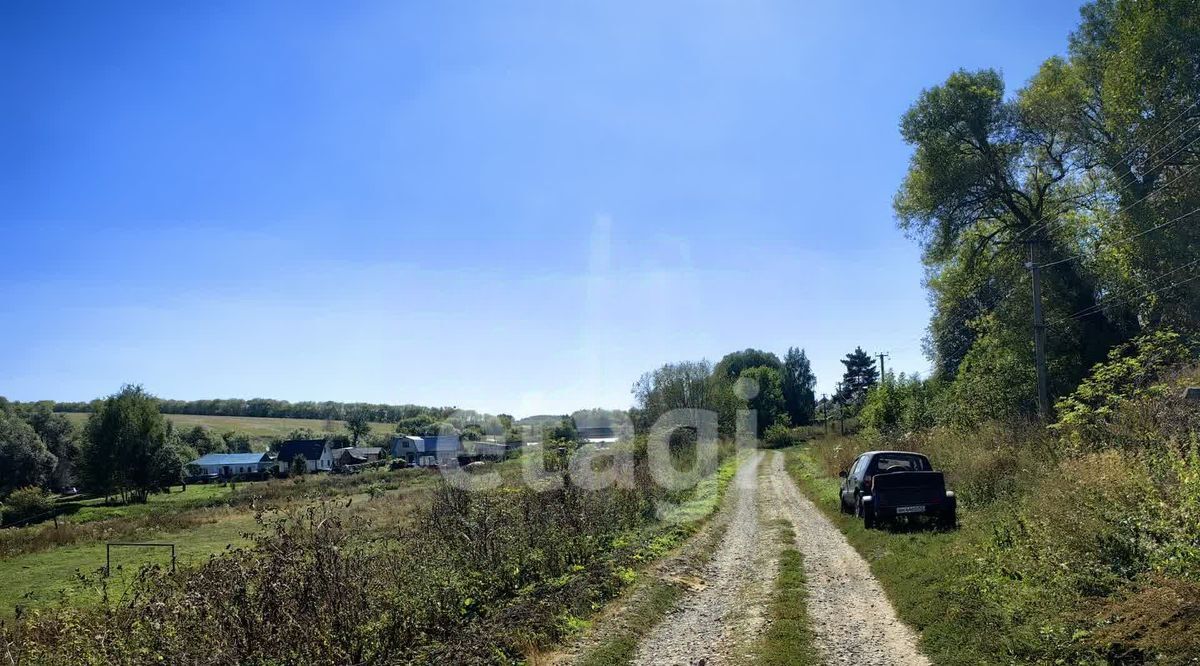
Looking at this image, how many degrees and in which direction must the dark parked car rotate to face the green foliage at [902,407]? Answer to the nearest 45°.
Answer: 0° — it already faces it

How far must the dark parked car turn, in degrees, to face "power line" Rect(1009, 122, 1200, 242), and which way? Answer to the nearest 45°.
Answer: approximately 45° to its right

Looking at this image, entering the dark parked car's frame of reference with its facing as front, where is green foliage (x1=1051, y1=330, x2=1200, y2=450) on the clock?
The green foliage is roughly at 3 o'clock from the dark parked car.

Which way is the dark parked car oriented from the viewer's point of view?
away from the camera

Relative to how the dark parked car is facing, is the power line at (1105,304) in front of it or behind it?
in front

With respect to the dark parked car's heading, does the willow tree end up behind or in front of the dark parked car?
in front

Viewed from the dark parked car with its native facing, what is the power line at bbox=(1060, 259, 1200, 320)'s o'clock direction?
The power line is roughly at 1 o'clock from the dark parked car.
